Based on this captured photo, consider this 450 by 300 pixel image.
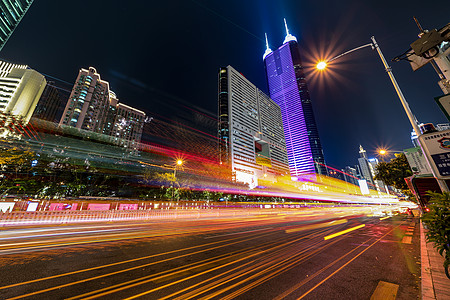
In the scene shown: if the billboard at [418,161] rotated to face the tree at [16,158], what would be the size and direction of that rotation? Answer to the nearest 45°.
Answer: approximately 45° to its right

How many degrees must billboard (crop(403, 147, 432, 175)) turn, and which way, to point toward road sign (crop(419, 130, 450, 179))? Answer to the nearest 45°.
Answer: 0° — it already faces it

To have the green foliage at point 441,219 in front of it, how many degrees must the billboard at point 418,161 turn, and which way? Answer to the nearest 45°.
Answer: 0° — it already faces it

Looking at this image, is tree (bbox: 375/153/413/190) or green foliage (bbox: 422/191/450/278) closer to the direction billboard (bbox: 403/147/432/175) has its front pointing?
the green foliage

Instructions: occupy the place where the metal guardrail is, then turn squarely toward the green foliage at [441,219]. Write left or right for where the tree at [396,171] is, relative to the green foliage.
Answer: left

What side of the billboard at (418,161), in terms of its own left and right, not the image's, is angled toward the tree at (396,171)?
back

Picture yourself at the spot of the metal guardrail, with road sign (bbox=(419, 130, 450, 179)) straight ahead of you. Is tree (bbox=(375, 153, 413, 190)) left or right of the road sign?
left

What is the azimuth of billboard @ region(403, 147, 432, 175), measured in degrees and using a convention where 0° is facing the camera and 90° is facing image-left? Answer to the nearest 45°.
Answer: approximately 0°

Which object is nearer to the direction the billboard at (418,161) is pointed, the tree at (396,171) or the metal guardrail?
the metal guardrail
